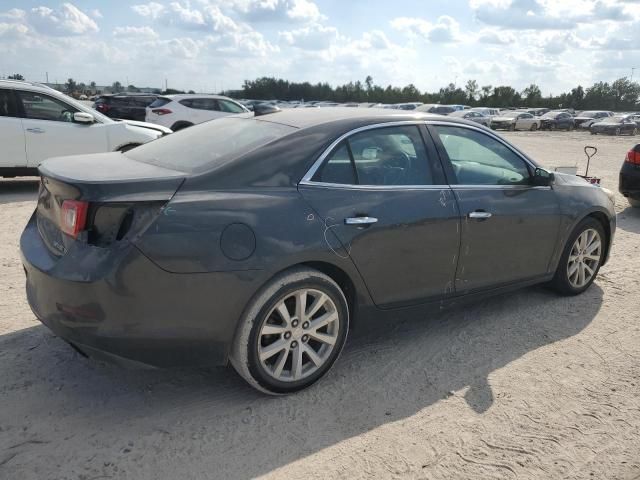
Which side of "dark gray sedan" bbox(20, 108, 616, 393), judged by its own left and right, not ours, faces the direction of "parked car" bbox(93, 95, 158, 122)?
left

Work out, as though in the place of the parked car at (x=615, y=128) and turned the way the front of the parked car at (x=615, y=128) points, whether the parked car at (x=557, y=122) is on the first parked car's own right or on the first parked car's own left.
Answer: on the first parked car's own right

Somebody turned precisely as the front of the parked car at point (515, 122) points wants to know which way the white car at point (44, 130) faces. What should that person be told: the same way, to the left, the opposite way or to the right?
the opposite way

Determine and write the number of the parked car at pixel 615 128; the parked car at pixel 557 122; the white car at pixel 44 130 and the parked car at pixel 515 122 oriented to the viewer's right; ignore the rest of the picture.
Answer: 1

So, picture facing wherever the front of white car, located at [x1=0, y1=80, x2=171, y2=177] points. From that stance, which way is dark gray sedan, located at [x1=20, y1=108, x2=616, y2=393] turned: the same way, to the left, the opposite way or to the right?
the same way

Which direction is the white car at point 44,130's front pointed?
to the viewer's right

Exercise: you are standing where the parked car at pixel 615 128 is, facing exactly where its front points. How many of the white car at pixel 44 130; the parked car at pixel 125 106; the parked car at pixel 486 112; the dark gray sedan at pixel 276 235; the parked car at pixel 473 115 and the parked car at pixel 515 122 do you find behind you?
0

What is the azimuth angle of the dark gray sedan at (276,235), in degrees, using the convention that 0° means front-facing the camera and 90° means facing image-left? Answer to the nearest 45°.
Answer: approximately 225°

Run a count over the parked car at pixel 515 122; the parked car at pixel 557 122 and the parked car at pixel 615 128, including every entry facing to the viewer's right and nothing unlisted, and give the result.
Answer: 0

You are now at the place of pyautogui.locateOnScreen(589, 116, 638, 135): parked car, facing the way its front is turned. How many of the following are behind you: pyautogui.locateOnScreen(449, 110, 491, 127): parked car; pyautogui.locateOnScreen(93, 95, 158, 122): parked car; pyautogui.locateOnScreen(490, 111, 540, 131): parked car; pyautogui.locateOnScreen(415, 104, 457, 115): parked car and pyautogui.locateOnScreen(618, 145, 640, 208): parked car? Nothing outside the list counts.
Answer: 0

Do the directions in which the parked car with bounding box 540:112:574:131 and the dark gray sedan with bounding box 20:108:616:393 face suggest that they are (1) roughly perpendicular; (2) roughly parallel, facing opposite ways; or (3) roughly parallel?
roughly parallel, facing opposite ways

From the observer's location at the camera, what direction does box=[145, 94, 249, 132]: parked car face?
facing away from the viewer and to the right of the viewer

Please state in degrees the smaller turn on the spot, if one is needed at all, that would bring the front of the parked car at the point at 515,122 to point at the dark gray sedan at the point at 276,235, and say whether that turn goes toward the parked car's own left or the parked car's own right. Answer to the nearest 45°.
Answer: approximately 45° to the parked car's own left

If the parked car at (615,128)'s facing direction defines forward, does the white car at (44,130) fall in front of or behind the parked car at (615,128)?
in front

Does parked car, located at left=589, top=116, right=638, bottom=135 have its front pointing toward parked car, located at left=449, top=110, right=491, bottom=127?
yes

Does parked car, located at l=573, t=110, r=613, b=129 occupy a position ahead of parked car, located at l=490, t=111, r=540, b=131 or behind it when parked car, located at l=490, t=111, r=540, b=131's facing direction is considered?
behind

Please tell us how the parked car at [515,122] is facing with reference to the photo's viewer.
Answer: facing the viewer and to the left of the viewer
